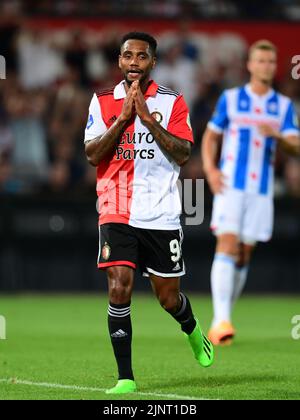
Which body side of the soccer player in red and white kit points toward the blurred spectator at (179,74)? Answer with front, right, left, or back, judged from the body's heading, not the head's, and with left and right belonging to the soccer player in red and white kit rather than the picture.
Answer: back

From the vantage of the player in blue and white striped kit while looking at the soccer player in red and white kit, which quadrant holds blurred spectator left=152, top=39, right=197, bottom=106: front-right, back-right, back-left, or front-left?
back-right

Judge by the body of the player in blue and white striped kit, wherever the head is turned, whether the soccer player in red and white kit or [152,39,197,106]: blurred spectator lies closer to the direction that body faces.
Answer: the soccer player in red and white kit

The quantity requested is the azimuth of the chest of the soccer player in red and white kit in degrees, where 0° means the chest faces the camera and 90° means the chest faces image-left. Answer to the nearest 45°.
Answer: approximately 0°

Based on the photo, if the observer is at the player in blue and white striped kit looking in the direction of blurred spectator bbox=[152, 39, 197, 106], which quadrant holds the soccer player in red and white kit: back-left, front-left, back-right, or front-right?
back-left

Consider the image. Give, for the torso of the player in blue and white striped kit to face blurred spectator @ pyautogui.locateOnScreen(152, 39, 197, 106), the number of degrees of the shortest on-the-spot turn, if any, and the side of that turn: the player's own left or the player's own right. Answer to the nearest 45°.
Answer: approximately 180°

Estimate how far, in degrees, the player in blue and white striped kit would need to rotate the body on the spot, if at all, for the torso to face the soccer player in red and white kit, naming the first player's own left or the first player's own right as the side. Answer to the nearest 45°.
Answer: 0° — they already face them

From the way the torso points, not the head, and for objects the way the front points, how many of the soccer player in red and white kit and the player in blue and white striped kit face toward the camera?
2
